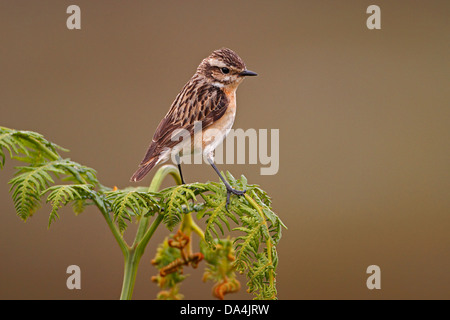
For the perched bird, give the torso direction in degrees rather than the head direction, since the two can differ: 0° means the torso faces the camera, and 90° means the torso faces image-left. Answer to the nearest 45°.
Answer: approximately 270°
